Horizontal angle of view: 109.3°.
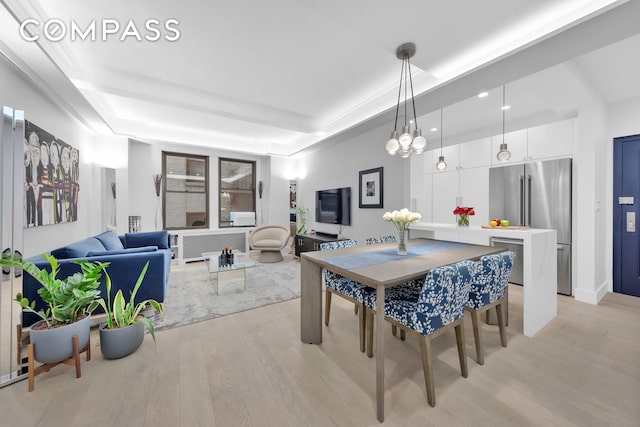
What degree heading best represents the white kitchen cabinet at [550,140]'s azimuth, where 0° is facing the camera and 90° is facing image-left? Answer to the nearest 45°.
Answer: approximately 45°

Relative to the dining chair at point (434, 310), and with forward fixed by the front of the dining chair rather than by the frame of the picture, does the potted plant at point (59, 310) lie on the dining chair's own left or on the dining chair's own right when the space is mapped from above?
on the dining chair's own left

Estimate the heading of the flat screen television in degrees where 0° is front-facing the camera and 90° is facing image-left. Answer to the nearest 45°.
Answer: approximately 45°

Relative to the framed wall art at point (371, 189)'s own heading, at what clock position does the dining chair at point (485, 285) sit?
The dining chair is roughly at 10 o'clock from the framed wall art.

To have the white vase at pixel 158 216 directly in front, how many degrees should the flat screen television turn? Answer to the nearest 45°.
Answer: approximately 45° to its right

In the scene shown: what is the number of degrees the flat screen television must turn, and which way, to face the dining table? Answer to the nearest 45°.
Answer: approximately 45° to its left

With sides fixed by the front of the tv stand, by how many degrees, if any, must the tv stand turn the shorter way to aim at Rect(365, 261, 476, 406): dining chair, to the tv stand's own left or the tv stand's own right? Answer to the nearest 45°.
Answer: approximately 45° to the tv stand's own left

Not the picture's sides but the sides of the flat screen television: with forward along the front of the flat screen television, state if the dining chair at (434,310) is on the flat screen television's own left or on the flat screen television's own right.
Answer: on the flat screen television's own left

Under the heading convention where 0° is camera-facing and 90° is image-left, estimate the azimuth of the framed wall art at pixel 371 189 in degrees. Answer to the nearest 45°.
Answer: approximately 45°

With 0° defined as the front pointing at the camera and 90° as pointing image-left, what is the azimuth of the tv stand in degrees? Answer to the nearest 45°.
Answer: approximately 45°

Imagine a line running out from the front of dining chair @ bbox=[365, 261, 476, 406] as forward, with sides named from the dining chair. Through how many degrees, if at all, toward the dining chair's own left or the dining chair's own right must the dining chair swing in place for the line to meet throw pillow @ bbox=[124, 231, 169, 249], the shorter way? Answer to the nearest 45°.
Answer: approximately 45° to the dining chair's own left

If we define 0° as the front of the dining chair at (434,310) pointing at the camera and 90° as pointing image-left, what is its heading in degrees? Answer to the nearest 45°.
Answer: approximately 135°

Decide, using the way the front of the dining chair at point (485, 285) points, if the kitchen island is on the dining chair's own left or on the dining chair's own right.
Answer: on the dining chair's own right

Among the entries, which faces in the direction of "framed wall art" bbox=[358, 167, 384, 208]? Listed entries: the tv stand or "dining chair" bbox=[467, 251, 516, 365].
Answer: the dining chair
